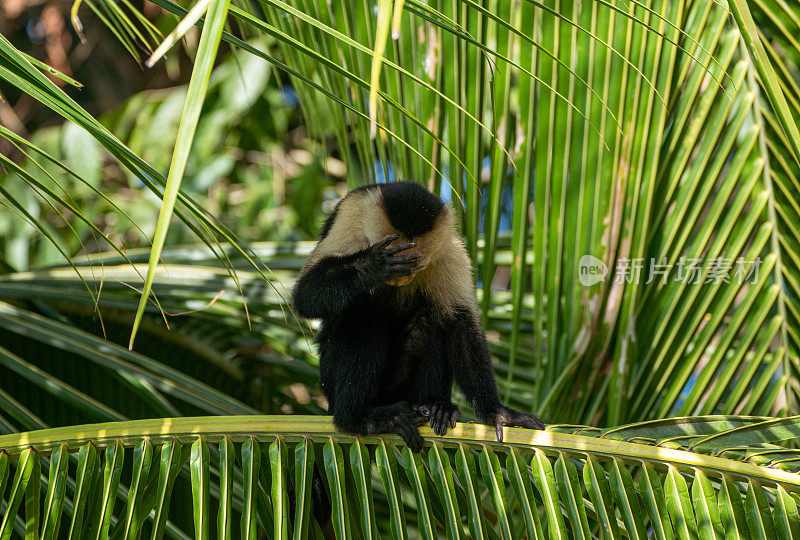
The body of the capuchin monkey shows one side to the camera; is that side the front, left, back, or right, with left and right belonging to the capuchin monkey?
front
